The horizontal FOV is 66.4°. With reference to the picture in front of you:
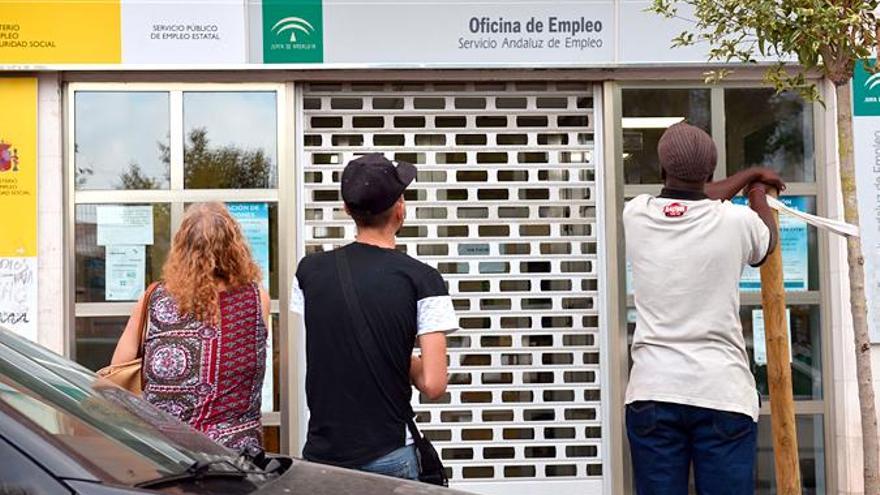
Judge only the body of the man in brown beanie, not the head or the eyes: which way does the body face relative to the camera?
away from the camera

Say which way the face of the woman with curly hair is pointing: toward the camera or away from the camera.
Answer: away from the camera

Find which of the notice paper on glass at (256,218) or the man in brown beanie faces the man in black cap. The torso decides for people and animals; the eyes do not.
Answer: the notice paper on glass

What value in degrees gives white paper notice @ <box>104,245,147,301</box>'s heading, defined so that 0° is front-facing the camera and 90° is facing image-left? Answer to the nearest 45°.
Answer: approximately 0°

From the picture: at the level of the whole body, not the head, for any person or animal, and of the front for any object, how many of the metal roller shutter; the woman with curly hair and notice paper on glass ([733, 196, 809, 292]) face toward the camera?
2

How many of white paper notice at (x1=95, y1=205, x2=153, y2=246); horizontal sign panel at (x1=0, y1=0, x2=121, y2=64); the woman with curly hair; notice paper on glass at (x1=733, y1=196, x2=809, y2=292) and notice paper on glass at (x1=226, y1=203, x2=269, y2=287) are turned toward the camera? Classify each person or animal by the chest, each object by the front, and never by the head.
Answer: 4

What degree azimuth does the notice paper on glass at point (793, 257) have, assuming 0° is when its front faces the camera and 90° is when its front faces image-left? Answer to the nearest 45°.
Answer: approximately 0°

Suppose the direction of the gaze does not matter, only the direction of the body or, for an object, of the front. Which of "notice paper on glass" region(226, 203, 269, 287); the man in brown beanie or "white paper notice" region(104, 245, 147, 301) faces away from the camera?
the man in brown beanie

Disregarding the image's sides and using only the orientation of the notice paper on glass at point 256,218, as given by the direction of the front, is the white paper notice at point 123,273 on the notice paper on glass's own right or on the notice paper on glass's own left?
on the notice paper on glass's own right

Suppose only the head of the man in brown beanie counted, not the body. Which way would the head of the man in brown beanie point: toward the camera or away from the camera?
away from the camera

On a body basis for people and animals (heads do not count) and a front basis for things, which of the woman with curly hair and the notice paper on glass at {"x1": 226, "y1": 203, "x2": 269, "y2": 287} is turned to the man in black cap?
the notice paper on glass
